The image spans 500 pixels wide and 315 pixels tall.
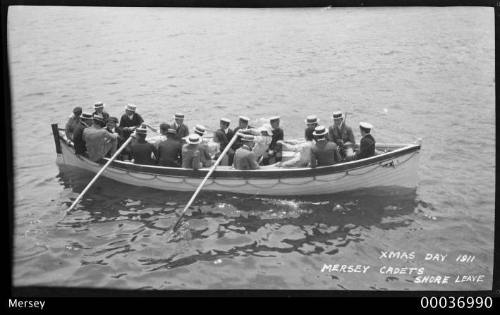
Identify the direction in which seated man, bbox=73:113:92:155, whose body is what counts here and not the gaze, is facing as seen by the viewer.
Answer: to the viewer's right

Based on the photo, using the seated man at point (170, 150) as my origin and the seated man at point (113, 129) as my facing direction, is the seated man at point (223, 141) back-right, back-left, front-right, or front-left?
back-right

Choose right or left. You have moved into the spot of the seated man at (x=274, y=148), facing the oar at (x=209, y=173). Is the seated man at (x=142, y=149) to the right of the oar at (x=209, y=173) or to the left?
right

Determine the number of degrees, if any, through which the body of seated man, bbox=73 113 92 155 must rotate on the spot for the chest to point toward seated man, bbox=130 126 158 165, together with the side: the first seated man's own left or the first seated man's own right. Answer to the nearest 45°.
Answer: approximately 45° to the first seated man's own right
